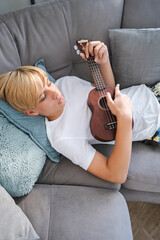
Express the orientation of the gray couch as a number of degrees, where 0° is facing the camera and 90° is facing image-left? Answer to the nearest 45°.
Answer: approximately 0°
